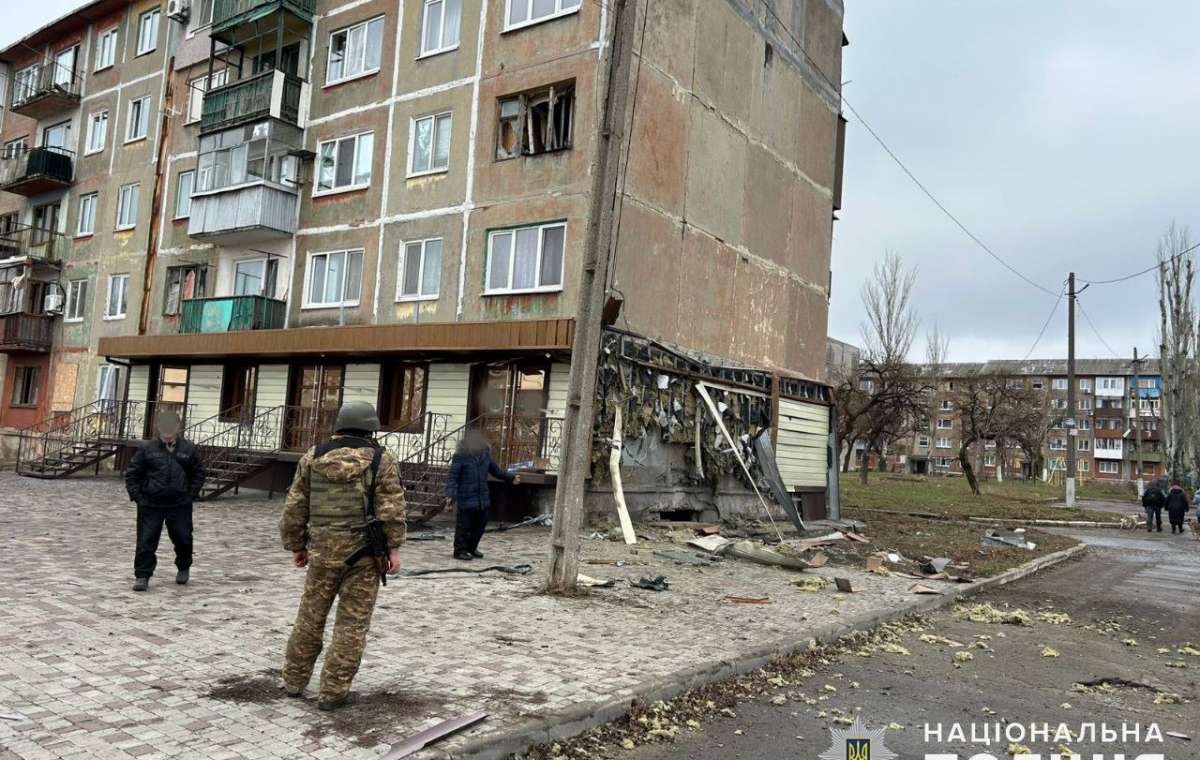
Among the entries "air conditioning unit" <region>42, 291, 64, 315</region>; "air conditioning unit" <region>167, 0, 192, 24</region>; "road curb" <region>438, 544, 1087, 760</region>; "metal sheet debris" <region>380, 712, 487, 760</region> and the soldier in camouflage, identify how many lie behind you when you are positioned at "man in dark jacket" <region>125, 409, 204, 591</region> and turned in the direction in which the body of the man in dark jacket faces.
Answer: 2

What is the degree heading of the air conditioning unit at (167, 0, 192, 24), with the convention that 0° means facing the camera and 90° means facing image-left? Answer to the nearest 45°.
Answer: approximately 45°

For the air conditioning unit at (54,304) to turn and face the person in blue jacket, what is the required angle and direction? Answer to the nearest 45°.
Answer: approximately 45° to its left

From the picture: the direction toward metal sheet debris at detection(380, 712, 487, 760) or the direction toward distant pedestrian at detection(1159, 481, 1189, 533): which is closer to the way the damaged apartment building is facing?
the metal sheet debris

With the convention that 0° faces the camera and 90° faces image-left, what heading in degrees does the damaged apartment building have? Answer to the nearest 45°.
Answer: approximately 45°

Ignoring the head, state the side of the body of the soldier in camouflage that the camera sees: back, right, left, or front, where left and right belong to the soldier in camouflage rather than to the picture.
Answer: back

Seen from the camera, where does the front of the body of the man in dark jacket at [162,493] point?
toward the camera

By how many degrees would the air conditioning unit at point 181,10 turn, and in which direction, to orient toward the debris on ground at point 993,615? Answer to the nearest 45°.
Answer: approximately 45° to its left

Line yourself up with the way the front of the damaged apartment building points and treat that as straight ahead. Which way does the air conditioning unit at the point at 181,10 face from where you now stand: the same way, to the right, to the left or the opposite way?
the same way

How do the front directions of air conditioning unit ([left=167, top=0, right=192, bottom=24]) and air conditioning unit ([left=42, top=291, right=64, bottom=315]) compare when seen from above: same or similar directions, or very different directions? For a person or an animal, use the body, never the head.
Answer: same or similar directions

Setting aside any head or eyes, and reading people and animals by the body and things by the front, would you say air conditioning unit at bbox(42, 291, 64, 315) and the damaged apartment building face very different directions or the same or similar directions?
same or similar directions

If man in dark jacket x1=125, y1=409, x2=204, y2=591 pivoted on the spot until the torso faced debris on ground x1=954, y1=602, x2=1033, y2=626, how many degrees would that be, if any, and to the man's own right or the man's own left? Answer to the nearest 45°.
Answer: approximately 90° to the man's own left

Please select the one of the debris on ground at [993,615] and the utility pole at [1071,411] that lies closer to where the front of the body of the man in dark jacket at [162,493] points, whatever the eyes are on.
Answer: the debris on ground

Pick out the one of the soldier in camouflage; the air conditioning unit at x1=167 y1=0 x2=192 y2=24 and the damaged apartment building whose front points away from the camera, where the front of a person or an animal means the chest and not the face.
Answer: the soldier in camouflage

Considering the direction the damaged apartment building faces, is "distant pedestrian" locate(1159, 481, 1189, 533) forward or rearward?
rearward

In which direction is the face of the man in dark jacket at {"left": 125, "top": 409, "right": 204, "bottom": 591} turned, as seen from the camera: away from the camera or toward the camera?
toward the camera
